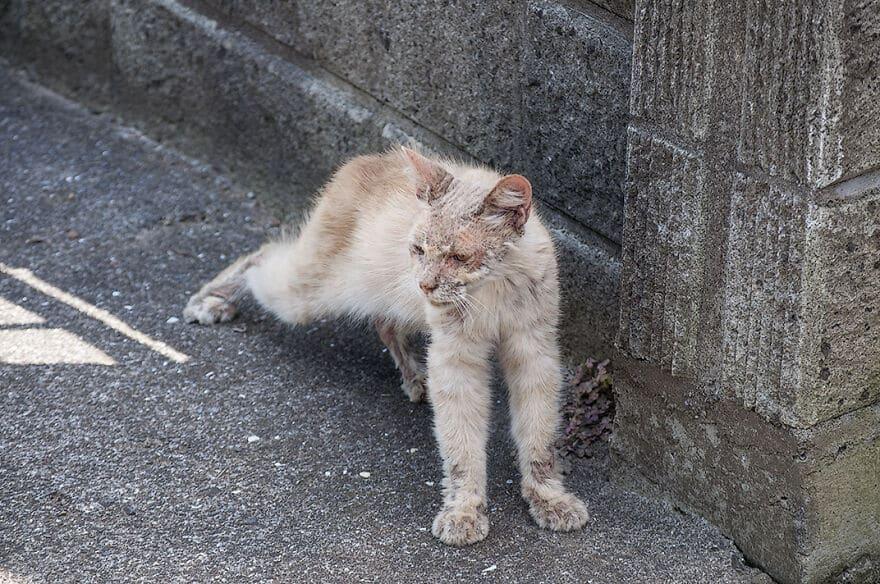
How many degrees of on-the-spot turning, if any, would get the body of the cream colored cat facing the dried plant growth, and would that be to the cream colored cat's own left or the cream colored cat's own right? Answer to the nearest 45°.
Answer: approximately 90° to the cream colored cat's own left

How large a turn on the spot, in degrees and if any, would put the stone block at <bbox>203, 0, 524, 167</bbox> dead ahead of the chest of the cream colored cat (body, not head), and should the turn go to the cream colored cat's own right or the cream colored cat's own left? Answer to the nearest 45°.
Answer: approximately 135° to the cream colored cat's own left

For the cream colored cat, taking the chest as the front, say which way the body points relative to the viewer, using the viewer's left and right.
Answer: facing the viewer and to the right of the viewer

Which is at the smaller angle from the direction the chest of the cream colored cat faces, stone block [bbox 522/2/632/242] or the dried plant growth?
the dried plant growth

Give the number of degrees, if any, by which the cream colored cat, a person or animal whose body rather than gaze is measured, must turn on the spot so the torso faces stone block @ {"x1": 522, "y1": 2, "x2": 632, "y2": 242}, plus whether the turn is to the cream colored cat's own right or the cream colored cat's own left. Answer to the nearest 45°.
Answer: approximately 90° to the cream colored cat's own left
